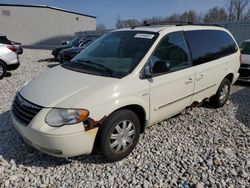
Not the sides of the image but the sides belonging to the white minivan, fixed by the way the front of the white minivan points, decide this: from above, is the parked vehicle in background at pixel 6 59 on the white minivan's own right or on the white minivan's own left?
on the white minivan's own right

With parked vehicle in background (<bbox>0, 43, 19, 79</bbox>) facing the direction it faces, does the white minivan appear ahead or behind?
behind

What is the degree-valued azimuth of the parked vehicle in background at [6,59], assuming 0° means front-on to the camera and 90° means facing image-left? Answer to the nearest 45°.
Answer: approximately 135°

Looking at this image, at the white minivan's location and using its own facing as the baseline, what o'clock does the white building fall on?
The white building is roughly at 4 o'clock from the white minivan.

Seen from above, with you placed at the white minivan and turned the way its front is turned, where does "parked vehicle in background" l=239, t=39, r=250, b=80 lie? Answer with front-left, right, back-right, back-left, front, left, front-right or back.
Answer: back

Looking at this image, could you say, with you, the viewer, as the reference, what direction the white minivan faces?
facing the viewer and to the left of the viewer

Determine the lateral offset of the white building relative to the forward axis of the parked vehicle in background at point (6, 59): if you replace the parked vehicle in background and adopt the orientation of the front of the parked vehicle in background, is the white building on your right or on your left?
on your right

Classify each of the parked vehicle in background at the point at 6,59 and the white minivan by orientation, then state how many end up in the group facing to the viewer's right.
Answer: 0
